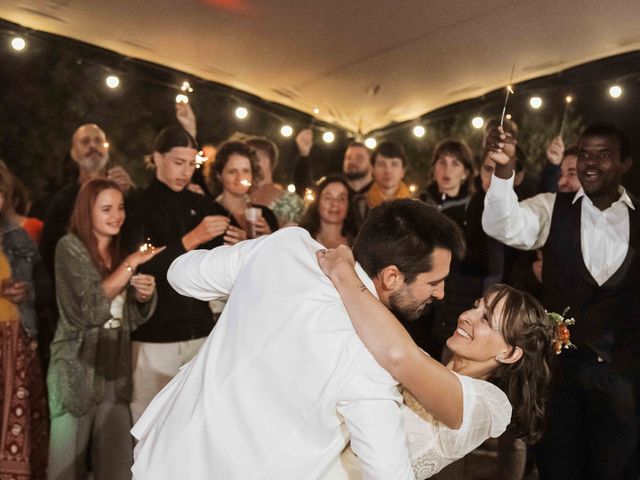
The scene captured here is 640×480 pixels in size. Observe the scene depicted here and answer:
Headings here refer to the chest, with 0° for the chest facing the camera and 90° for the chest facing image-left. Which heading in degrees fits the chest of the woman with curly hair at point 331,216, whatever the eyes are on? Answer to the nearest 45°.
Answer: approximately 0°

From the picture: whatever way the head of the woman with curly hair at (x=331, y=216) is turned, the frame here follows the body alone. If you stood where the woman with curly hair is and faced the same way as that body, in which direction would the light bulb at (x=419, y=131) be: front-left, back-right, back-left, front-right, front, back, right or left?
back-left

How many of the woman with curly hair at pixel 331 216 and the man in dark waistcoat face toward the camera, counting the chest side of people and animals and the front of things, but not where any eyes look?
2

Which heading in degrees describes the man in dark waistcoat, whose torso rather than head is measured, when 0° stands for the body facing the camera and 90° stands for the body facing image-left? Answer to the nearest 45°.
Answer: approximately 0°

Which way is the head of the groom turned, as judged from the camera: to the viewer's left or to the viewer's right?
to the viewer's right

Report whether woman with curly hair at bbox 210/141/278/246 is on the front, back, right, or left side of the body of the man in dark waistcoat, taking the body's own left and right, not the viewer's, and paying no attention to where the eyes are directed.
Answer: right

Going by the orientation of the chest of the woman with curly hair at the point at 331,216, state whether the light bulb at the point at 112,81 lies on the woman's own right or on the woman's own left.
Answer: on the woman's own right
